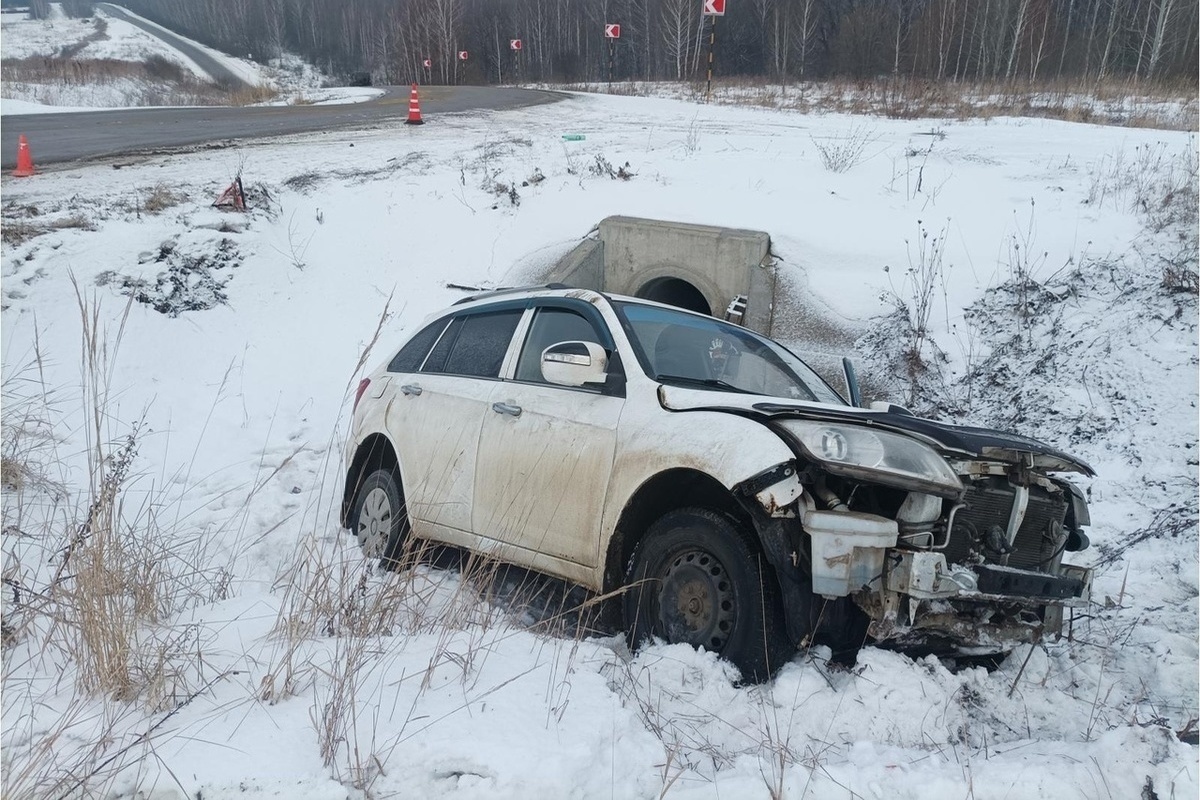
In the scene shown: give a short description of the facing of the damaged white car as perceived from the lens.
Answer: facing the viewer and to the right of the viewer

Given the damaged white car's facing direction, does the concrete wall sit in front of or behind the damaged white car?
behind
